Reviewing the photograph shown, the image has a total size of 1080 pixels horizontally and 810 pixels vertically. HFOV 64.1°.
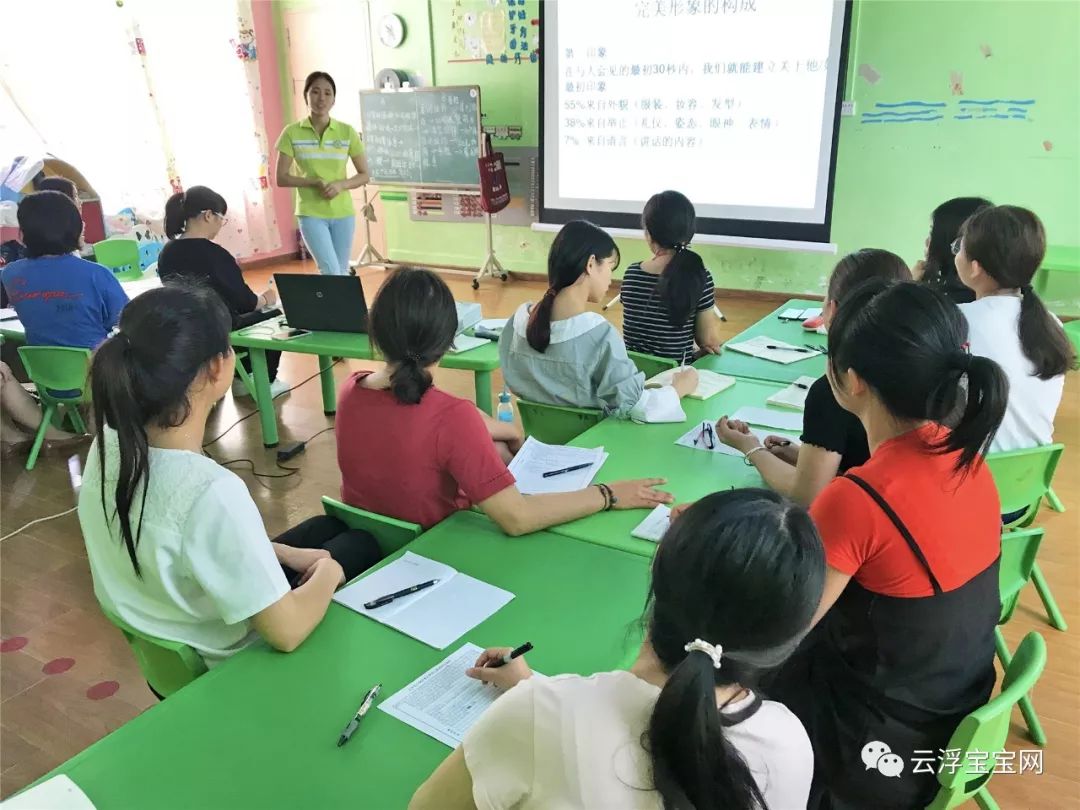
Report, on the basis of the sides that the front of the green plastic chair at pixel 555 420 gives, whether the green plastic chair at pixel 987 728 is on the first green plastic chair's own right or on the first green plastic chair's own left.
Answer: on the first green plastic chair's own right

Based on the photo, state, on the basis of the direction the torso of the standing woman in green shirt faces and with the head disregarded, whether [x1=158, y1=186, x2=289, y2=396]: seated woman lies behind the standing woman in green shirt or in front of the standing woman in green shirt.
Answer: in front

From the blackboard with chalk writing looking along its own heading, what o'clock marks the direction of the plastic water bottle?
The plastic water bottle is roughly at 12 o'clock from the blackboard with chalk writing.

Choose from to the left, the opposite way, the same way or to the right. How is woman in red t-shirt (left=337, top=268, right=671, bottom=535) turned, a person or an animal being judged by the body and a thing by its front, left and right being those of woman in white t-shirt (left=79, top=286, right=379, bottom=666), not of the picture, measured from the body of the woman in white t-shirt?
the same way

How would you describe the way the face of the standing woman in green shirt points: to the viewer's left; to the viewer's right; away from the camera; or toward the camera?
toward the camera

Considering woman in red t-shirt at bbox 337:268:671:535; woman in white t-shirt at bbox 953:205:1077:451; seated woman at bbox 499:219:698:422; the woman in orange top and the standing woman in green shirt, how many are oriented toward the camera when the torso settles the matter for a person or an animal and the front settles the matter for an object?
1

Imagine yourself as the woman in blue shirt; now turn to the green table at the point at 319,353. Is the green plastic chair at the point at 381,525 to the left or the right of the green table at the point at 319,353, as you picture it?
right

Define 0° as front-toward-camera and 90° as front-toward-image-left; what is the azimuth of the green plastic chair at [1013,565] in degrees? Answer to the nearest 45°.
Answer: approximately 135°

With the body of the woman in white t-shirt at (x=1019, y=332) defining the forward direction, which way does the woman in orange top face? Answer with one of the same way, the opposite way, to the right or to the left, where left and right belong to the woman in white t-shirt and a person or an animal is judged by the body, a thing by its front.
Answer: the same way

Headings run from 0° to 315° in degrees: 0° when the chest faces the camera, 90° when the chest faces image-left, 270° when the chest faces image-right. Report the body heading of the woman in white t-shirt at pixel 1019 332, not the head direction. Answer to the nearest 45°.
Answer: approximately 135°

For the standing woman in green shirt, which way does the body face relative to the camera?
toward the camera

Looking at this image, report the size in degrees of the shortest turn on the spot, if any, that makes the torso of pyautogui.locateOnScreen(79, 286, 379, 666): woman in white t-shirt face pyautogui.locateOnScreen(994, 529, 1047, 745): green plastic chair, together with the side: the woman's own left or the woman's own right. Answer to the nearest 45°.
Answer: approximately 45° to the woman's own right

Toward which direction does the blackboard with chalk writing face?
toward the camera

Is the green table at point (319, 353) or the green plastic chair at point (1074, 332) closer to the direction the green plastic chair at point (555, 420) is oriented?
the green plastic chair

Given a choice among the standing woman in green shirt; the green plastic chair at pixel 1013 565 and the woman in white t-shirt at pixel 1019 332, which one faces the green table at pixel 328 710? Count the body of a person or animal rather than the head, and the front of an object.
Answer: the standing woman in green shirt

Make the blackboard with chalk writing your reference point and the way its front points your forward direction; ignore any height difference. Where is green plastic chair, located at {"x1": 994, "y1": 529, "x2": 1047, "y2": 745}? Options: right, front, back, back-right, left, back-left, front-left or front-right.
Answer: front
